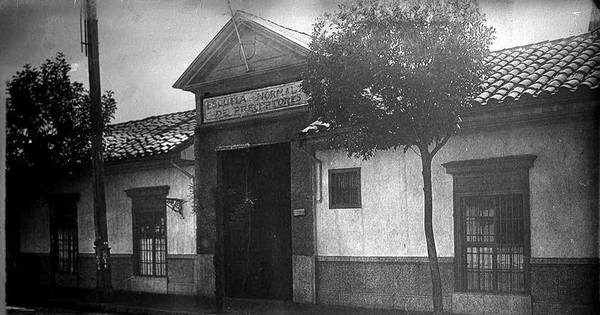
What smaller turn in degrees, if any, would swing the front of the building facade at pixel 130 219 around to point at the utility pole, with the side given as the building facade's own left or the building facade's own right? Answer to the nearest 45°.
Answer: approximately 45° to the building facade's own left

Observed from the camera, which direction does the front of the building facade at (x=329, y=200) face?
facing the viewer and to the left of the viewer
